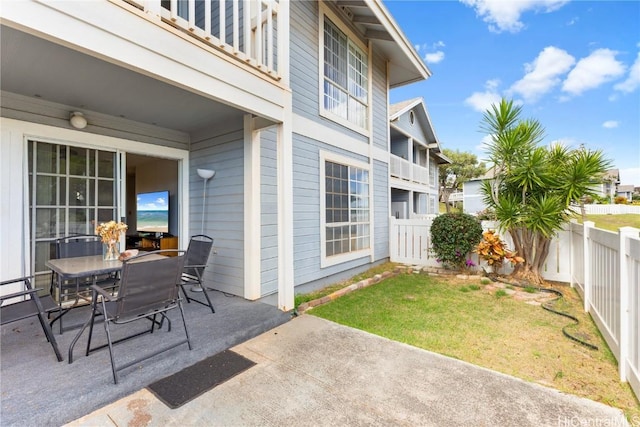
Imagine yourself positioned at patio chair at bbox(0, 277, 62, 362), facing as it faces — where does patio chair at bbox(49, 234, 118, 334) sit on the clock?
patio chair at bbox(49, 234, 118, 334) is roughly at 11 o'clock from patio chair at bbox(0, 277, 62, 362).

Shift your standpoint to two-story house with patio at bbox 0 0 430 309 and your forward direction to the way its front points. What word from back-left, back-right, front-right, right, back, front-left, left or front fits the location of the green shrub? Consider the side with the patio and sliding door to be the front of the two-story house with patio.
front-left

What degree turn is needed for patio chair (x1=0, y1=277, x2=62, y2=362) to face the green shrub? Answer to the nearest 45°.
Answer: approximately 45° to its right

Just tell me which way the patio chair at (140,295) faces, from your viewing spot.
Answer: facing away from the viewer and to the left of the viewer

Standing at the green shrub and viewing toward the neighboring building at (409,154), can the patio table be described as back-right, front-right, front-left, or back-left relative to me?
back-left

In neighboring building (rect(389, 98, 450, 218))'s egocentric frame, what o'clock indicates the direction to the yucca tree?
The yucca tree is roughly at 1 o'clock from the neighboring building.

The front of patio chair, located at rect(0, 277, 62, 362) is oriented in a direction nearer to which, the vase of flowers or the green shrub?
the vase of flowers

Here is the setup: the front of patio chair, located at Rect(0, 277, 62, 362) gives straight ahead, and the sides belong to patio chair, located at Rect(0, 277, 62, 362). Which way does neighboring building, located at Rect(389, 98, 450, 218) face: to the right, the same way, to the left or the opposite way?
to the right

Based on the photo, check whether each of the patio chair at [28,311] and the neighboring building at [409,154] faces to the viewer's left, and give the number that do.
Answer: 0

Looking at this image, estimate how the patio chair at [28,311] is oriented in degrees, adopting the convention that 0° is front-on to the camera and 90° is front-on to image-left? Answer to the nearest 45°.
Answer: approximately 225°
